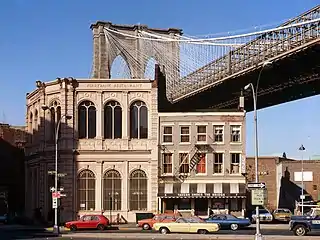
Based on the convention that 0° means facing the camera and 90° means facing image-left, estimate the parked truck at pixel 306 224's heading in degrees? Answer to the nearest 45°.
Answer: approximately 90°

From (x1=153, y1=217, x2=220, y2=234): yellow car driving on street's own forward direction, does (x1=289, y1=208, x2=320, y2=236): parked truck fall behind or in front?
behind

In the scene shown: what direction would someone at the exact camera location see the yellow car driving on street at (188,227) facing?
facing to the left of the viewer

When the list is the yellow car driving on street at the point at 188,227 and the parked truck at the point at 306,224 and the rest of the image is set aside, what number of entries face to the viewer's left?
2
